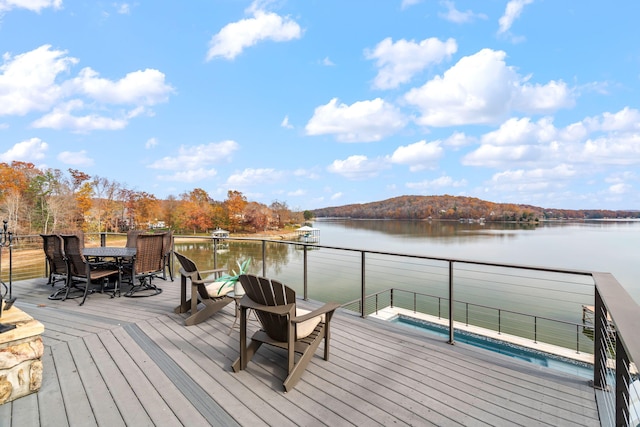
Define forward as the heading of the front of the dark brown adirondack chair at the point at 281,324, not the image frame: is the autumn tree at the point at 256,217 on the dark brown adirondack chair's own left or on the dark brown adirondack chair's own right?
on the dark brown adirondack chair's own left

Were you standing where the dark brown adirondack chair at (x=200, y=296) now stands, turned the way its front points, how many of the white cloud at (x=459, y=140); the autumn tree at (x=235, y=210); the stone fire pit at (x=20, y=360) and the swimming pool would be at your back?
1

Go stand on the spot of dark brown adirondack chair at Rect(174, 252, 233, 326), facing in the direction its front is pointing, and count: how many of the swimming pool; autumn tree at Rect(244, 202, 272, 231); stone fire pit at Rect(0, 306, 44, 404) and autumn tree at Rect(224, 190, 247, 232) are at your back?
1

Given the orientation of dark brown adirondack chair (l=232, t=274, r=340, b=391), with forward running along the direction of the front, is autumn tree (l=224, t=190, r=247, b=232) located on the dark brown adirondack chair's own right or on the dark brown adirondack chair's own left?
on the dark brown adirondack chair's own left

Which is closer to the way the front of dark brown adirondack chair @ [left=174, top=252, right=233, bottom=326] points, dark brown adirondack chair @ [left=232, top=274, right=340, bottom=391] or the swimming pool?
the swimming pool

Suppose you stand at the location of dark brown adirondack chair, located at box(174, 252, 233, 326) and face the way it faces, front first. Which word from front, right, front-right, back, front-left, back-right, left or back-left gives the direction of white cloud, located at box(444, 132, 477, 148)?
front

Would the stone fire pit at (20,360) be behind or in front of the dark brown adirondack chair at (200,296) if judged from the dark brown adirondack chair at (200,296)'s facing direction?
behind

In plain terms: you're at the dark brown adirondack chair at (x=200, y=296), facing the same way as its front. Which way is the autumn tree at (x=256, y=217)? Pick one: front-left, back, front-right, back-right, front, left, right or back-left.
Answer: front-left

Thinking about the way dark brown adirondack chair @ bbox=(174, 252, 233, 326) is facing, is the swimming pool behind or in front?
in front

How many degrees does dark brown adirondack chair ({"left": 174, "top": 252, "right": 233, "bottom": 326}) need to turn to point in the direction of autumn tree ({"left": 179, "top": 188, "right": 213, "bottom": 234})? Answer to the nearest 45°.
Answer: approximately 45° to its left

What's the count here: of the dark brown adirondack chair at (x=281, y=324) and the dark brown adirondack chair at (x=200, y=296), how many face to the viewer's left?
0

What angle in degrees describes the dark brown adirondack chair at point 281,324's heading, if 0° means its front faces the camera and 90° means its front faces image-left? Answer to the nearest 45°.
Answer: approximately 225°
